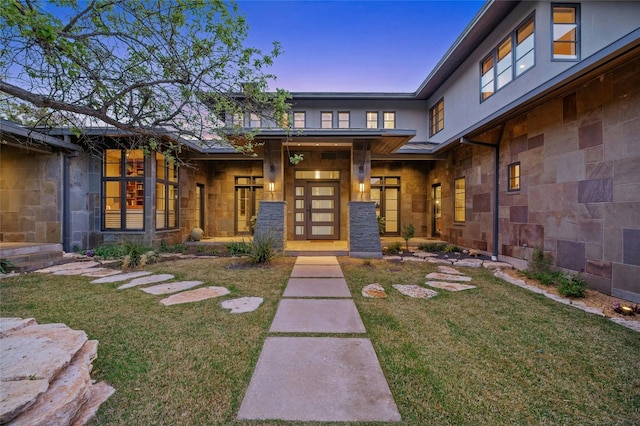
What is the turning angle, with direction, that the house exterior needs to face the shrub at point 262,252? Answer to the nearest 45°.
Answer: approximately 90° to its right

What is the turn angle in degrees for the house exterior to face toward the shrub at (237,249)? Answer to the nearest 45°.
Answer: approximately 90° to its right

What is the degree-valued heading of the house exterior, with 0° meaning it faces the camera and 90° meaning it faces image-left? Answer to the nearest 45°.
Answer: approximately 0°
